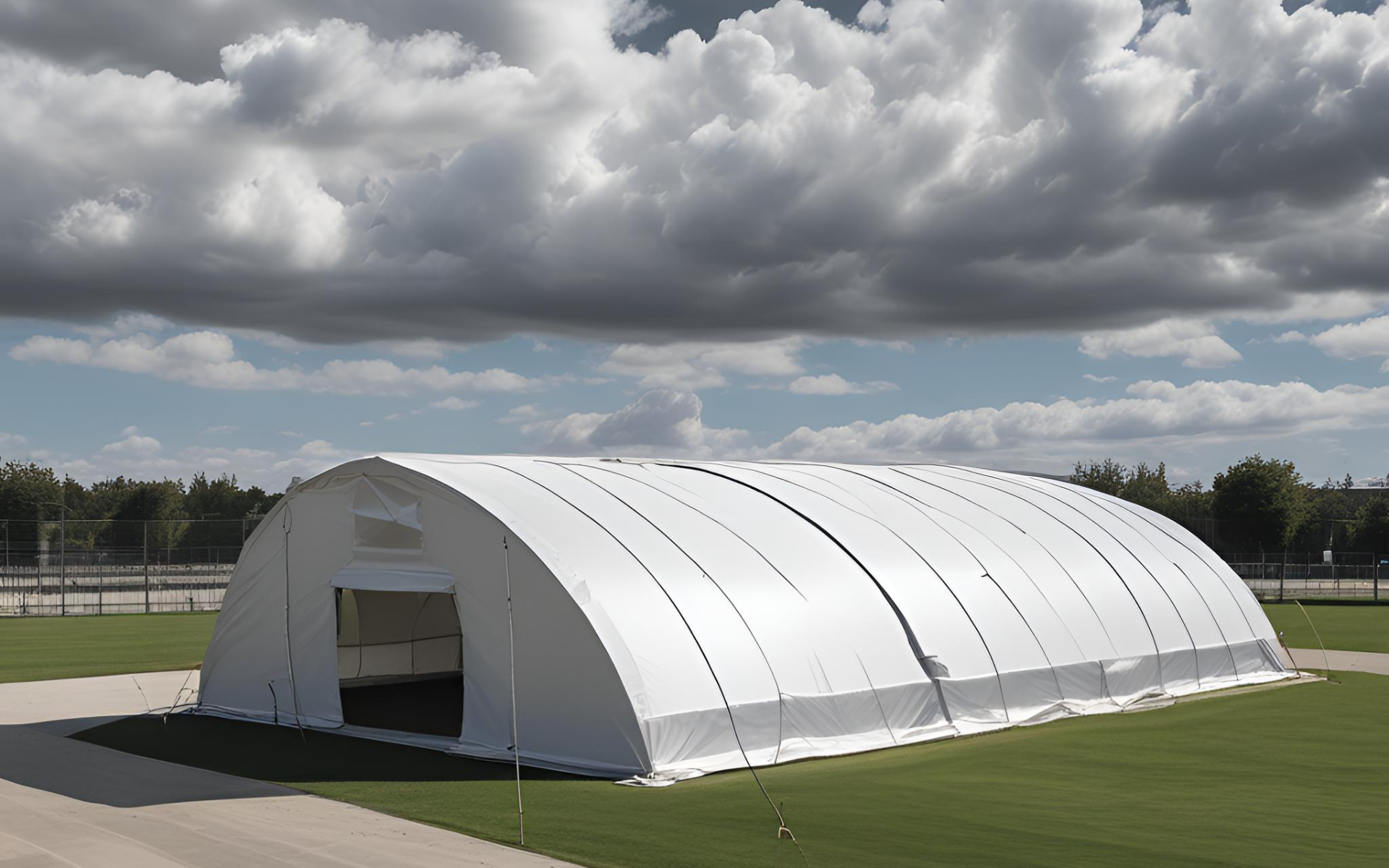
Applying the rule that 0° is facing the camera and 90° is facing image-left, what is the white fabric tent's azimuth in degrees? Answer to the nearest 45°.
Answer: approximately 45°
